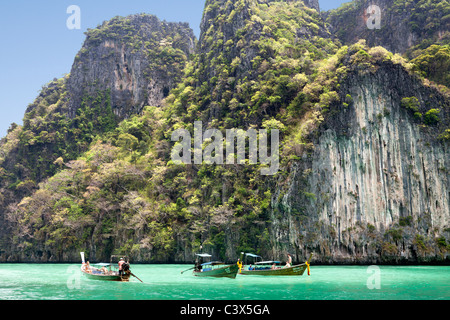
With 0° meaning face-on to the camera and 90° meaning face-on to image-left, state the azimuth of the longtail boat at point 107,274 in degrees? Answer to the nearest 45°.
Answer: approximately 90°
